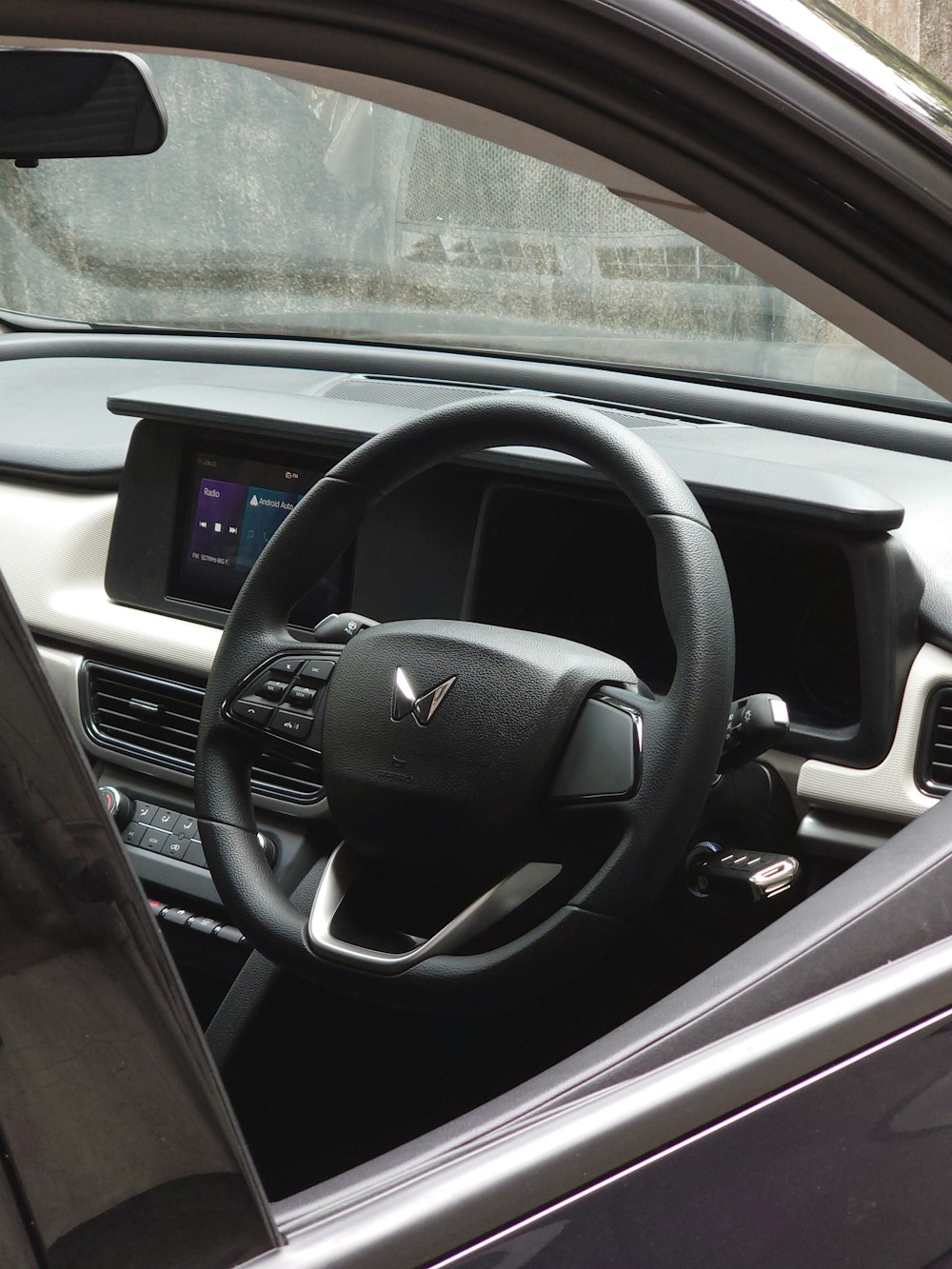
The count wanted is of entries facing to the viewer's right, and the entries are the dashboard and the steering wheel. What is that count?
0

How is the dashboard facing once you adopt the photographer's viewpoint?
facing the viewer and to the left of the viewer

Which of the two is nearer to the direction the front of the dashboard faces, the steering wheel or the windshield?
the steering wheel

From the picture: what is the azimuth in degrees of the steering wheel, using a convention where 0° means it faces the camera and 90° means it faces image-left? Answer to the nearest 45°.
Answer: approximately 45°

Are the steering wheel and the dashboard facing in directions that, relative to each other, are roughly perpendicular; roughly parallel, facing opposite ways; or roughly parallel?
roughly parallel
